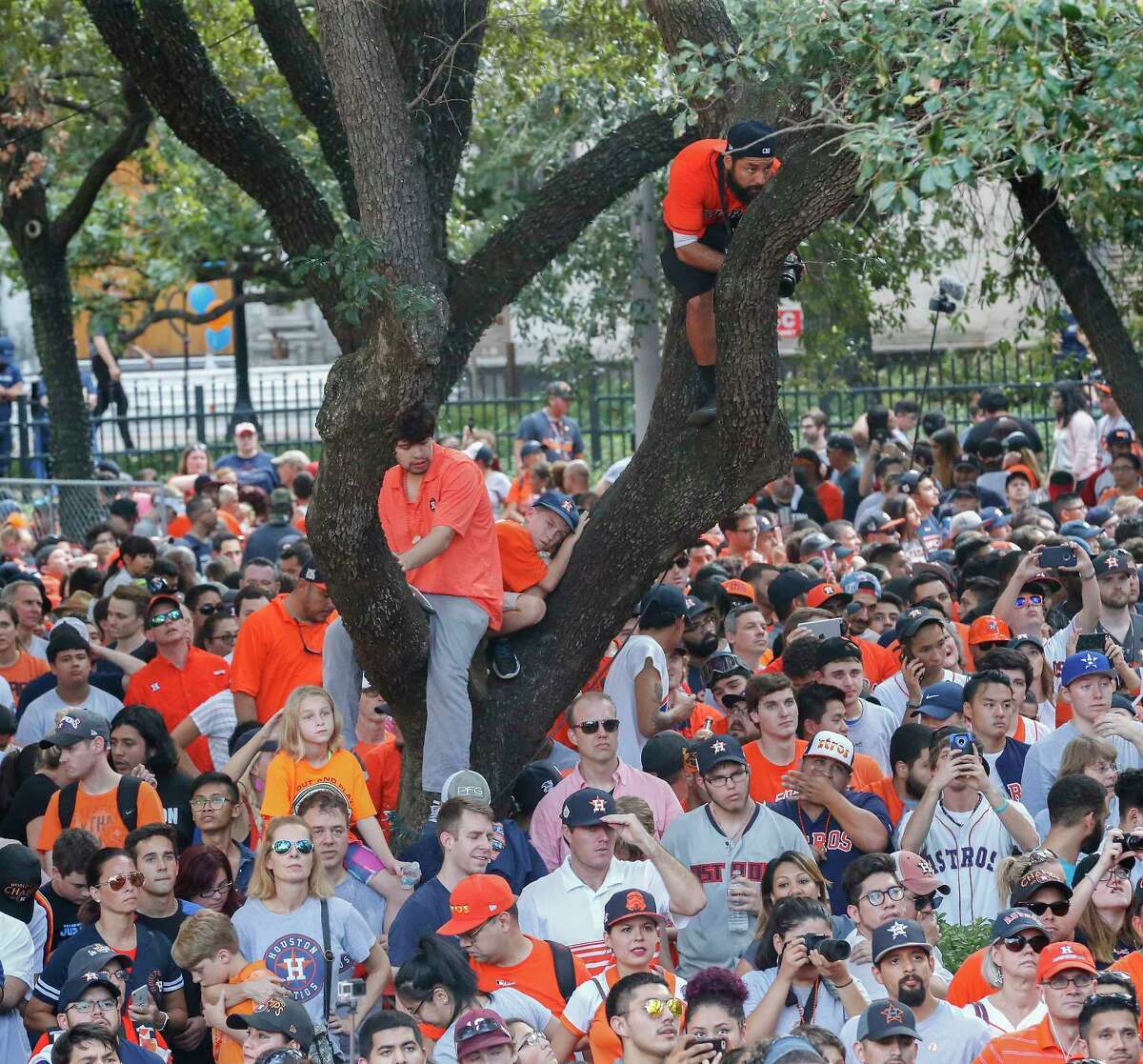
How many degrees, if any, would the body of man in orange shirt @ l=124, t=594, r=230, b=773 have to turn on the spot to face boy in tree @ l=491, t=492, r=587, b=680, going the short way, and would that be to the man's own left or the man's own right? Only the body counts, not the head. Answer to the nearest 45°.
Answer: approximately 45° to the man's own left

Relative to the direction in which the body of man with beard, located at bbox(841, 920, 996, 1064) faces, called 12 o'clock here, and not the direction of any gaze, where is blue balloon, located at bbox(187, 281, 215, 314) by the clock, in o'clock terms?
The blue balloon is roughly at 5 o'clock from the man with beard.

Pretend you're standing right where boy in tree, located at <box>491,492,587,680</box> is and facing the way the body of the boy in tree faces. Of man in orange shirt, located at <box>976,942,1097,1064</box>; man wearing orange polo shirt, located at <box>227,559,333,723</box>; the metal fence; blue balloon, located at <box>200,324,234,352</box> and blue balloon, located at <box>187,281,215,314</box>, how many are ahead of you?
1

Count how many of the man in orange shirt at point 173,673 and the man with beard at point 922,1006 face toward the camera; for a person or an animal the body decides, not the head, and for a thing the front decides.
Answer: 2

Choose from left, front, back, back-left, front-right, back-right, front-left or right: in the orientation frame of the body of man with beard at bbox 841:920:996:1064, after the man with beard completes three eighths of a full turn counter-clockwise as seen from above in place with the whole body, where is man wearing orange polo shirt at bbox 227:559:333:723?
left

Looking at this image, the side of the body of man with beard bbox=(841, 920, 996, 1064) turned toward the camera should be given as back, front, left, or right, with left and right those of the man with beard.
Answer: front

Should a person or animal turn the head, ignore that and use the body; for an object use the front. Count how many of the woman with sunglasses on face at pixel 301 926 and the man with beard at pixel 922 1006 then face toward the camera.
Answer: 2

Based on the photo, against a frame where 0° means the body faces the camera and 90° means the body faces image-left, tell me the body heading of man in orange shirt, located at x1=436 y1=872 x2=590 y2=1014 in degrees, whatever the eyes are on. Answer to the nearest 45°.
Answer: approximately 45°

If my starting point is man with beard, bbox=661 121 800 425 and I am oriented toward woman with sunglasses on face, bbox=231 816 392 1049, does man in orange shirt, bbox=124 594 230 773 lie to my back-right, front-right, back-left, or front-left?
front-right

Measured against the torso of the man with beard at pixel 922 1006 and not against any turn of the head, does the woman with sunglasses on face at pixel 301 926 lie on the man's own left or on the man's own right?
on the man's own right
